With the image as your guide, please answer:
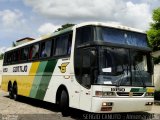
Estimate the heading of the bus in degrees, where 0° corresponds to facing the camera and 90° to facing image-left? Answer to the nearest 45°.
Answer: approximately 315°

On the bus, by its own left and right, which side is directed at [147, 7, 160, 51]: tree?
left
